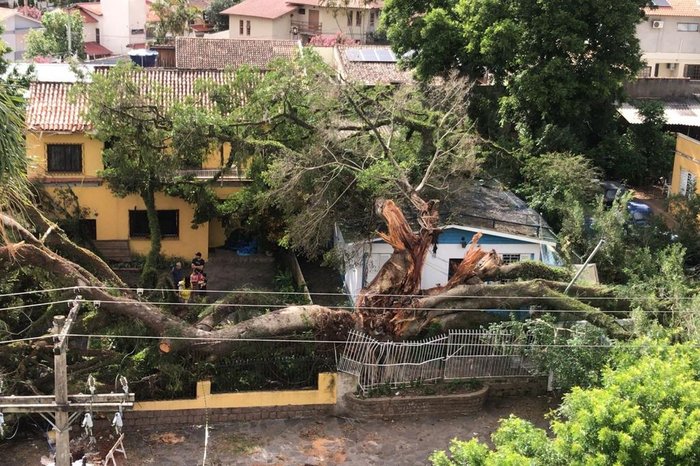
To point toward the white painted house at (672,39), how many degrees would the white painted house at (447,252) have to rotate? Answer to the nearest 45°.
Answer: approximately 135° to its left

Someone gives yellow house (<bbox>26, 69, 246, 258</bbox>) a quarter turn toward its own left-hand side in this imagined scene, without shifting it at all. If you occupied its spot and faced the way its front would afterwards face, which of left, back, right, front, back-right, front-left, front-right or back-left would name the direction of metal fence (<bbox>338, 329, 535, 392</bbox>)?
front-right

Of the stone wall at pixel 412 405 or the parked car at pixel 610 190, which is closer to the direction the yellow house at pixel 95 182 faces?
the stone wall

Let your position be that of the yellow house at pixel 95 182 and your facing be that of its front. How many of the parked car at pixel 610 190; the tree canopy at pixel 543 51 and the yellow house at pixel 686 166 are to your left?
3

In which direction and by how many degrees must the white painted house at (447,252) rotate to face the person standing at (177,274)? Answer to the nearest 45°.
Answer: approximately 90° to its right

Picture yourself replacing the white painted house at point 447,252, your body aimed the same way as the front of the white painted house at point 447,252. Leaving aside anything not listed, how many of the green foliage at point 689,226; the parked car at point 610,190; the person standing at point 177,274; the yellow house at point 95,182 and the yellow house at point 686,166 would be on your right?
2

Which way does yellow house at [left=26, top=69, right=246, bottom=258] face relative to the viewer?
toward the camera

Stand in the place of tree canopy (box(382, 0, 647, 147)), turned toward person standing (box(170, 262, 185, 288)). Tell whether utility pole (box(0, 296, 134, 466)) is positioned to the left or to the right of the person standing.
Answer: left

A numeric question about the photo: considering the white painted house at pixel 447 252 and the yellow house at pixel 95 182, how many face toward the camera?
2

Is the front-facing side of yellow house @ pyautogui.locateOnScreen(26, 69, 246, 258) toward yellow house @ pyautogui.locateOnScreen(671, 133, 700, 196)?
no

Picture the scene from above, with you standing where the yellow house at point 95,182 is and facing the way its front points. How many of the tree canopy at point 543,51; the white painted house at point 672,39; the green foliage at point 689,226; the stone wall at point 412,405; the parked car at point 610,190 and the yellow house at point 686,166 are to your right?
0

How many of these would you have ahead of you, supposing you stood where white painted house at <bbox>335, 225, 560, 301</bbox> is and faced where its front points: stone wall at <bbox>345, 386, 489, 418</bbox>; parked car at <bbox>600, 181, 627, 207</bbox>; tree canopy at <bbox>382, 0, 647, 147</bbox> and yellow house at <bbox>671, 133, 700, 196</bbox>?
1

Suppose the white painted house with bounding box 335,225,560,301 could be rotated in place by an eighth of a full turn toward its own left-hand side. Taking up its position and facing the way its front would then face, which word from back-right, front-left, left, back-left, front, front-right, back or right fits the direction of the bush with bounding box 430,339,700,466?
front-right

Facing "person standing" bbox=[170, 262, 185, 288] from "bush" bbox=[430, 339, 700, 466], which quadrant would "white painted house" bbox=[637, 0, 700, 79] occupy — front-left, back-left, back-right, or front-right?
front-right

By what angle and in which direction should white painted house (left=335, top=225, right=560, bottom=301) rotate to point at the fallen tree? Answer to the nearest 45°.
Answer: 0° — it already faces it

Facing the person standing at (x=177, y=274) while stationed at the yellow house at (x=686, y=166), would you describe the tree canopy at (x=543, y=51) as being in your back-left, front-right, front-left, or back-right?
front-right

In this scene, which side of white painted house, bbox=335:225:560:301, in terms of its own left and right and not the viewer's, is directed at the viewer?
front

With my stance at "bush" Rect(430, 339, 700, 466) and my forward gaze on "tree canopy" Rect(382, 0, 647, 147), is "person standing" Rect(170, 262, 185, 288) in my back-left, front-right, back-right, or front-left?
front-left

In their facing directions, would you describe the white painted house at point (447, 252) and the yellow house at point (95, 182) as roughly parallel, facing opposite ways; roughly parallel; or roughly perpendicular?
roughly parallel
